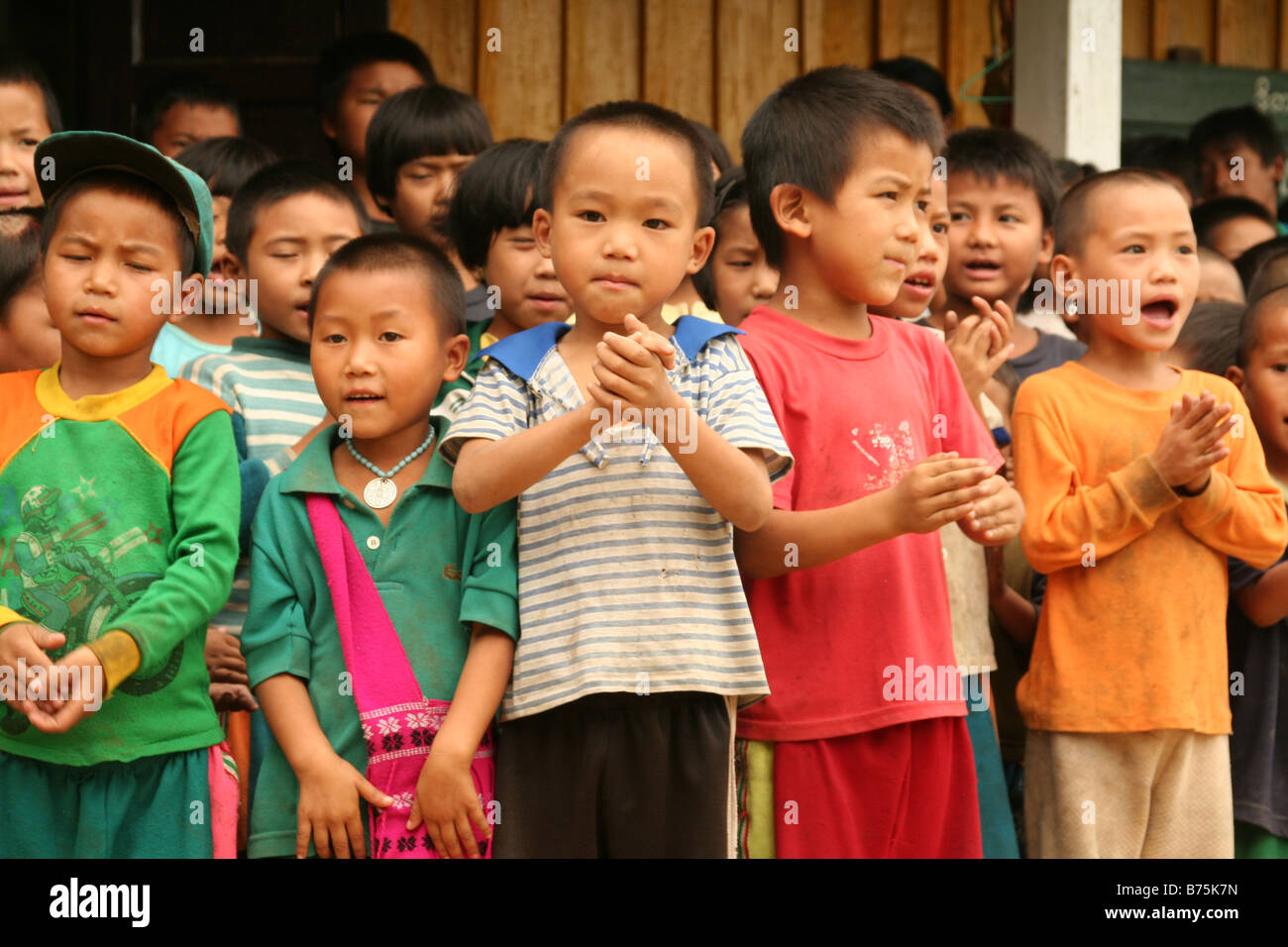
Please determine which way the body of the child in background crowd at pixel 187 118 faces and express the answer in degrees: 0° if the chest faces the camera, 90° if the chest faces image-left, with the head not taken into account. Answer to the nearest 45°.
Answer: approximately 315°

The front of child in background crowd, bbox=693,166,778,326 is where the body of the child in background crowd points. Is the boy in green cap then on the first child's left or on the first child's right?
on the first child's right

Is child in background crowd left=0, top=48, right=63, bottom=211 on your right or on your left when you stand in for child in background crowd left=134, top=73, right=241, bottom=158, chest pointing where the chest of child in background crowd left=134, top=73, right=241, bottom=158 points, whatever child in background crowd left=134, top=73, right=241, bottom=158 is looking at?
on your right

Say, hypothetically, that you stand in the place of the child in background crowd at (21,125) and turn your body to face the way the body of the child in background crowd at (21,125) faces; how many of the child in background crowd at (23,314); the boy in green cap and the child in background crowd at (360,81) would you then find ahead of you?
2

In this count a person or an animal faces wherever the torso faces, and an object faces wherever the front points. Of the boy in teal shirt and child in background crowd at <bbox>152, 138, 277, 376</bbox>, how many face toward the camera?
2
